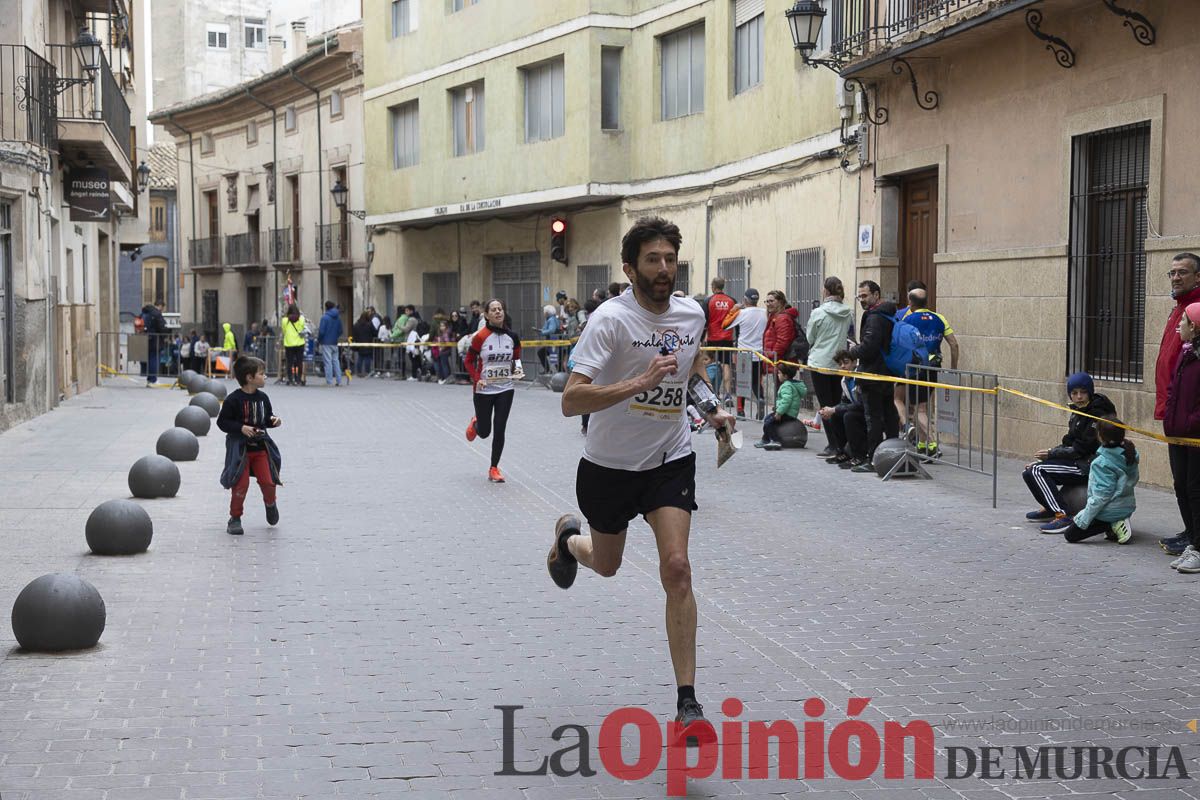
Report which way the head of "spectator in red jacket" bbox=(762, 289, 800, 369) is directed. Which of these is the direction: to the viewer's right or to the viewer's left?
to the viewer's left

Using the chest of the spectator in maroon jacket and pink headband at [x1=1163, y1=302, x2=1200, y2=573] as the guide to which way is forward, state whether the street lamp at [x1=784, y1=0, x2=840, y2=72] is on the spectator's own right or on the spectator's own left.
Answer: on the spectator's own right

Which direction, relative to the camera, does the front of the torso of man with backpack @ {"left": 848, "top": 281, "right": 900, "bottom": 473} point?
to the viewer's left

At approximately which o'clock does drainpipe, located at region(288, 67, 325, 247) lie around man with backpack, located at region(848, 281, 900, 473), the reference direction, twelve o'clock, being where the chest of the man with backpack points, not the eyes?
The drainpipe is roughly at 2 o'clock from the man with backpack.

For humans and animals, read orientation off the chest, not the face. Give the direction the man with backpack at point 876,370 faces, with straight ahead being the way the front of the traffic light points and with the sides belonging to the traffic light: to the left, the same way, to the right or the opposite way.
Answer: to the right

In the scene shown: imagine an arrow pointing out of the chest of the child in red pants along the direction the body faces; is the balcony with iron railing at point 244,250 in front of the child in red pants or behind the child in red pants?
behind
